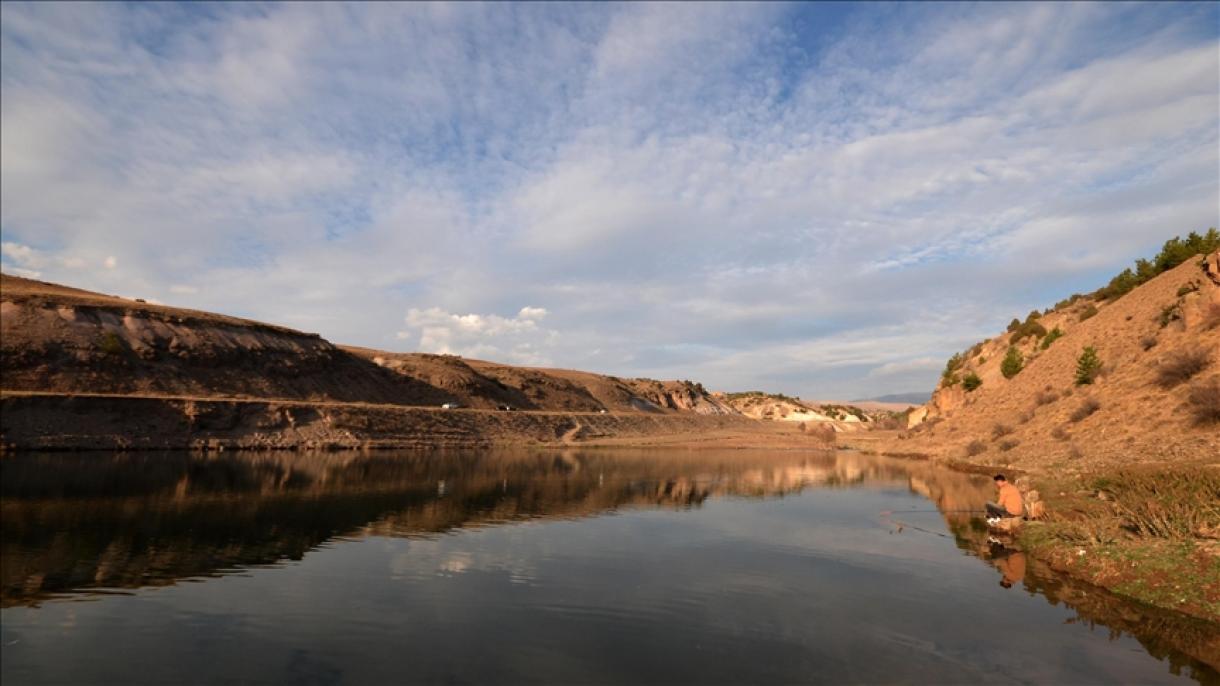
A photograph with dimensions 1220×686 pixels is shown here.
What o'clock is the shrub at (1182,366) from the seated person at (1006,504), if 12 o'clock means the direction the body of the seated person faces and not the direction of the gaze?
The shrub is roughly at 4 o'clock from the seated person.

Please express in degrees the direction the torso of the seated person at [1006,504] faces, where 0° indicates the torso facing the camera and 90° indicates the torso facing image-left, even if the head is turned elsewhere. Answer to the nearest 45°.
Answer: approximately 90°

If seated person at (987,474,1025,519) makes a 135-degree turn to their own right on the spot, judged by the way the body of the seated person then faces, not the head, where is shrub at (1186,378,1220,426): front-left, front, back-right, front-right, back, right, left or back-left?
front

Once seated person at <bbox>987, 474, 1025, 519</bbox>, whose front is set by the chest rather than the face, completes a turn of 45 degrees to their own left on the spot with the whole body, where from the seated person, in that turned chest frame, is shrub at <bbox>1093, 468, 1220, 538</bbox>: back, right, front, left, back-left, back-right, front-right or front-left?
left

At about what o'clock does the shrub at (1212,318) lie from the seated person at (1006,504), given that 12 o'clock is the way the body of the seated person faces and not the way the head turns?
The shrub is roughly at 4 o'clock from the seated person.

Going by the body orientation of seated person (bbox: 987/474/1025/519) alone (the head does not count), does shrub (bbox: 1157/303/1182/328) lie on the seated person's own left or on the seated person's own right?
on the seated person's own right
